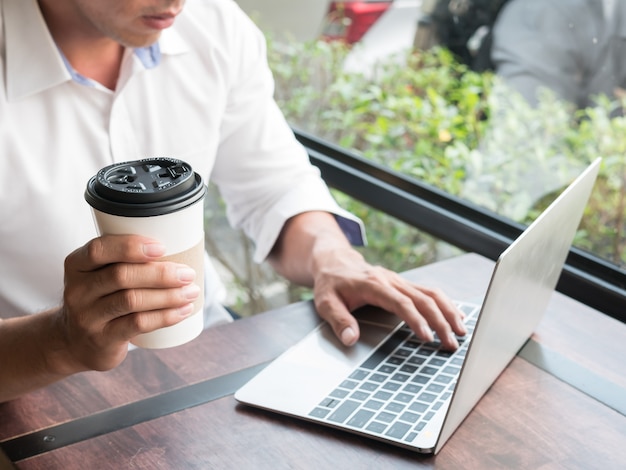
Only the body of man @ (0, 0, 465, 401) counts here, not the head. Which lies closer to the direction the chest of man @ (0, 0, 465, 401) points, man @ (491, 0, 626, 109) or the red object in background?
the man

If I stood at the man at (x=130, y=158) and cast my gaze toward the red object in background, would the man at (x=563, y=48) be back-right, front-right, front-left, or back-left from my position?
front-right

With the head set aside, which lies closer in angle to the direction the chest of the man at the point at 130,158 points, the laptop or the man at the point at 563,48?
the laptop

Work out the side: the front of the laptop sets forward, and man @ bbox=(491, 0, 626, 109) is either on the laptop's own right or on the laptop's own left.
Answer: on the laptop's own right

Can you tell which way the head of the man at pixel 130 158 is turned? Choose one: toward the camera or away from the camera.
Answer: toward the camera

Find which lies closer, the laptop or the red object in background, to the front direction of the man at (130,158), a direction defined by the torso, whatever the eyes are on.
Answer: the laptop

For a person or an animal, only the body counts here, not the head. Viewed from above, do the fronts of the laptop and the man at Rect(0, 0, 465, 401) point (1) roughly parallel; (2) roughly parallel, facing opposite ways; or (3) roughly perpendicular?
roughly parallel, facing opposite ways

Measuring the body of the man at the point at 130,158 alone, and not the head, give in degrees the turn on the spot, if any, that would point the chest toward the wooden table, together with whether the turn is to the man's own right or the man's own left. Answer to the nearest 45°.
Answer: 0° — they already face it
